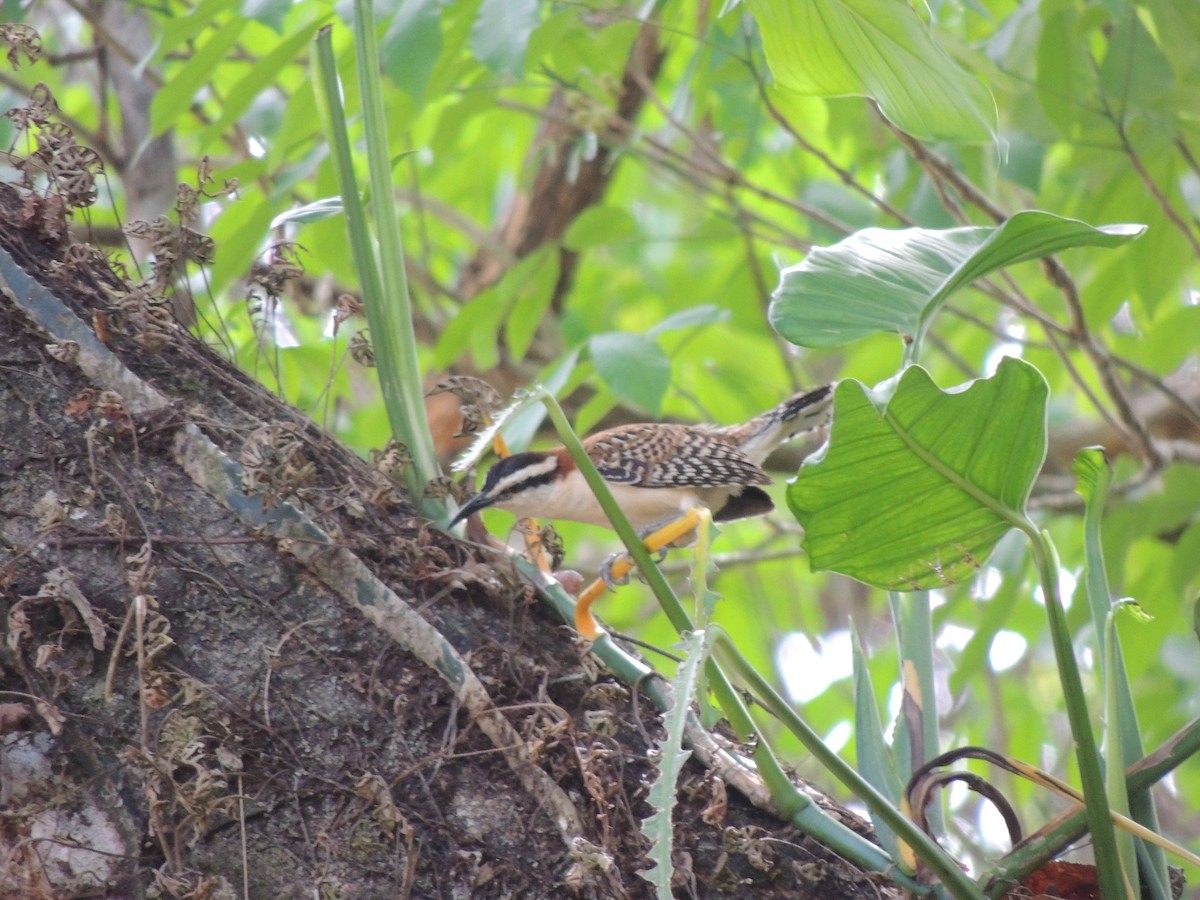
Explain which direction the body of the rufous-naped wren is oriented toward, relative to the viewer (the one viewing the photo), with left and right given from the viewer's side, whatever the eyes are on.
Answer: facing to the left of the viewer

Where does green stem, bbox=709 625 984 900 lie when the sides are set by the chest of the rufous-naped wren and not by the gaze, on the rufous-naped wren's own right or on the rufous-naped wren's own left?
on the rufous-naped wren's own left

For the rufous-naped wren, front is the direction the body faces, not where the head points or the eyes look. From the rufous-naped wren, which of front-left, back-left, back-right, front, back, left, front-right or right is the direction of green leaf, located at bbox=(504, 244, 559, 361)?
front-right

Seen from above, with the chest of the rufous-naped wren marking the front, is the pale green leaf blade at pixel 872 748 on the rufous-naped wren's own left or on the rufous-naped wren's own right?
on the rufous-naped wren's own left

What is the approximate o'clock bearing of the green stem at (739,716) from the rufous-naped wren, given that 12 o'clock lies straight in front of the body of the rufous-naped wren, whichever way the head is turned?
The green stem is roughly at 9 o'clock from the rufous-naped wren.
